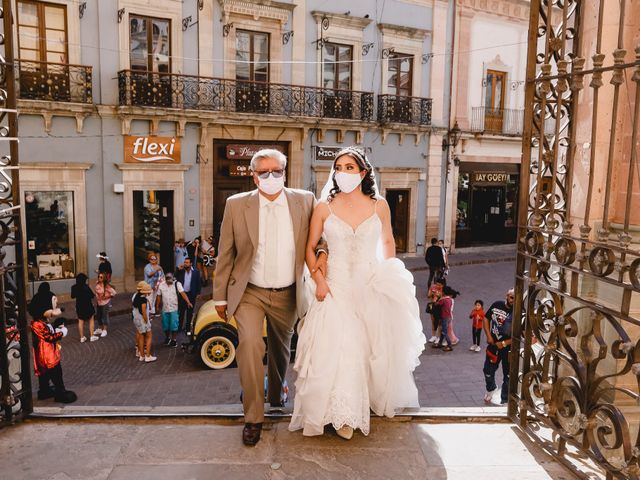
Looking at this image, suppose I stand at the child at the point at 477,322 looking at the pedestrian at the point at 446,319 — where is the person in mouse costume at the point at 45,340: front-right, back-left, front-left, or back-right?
front-left

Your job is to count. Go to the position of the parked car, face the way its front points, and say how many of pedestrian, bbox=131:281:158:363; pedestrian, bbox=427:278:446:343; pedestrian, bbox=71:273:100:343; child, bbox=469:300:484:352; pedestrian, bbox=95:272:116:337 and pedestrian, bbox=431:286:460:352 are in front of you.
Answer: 3

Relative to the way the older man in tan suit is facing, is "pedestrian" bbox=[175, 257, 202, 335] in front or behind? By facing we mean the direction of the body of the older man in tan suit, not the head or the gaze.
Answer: behind

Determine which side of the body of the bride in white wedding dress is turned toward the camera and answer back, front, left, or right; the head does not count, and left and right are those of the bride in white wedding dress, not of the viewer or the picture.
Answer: front

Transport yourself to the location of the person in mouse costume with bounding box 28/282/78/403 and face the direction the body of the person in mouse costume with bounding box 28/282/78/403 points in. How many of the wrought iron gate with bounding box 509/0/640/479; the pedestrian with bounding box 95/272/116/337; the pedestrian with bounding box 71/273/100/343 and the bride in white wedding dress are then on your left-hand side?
2

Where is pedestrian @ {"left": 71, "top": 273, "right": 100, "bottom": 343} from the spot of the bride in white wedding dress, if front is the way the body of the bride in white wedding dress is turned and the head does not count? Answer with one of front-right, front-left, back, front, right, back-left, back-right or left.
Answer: back-right

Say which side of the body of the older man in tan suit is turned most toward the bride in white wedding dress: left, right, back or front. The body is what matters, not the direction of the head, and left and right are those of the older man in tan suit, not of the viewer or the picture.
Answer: left

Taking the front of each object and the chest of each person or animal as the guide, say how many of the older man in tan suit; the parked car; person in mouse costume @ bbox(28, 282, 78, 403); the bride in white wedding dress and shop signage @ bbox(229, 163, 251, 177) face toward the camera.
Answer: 3

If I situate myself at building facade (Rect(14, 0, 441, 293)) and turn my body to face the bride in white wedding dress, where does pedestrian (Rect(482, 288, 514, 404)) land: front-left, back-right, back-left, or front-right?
front-left

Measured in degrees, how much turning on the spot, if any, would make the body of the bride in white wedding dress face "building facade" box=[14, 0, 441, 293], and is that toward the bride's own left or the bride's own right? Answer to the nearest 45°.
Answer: approximately 180°

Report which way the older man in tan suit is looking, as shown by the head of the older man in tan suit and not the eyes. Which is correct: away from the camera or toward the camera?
toward the camera

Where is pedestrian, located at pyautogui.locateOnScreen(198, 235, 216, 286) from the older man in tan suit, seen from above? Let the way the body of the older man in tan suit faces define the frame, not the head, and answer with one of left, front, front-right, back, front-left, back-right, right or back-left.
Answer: back

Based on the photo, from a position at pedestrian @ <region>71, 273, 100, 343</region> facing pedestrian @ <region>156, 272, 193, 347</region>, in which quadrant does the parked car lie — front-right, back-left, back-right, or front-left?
front-right
